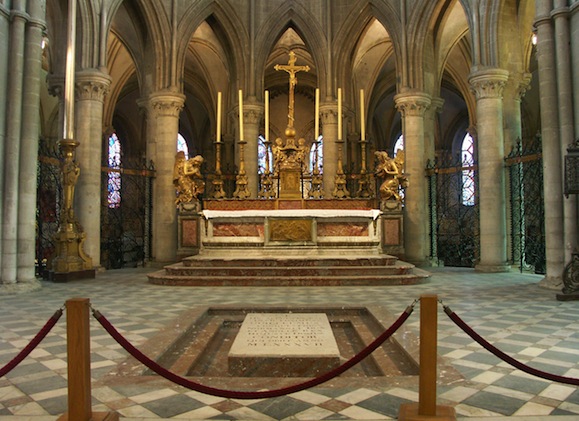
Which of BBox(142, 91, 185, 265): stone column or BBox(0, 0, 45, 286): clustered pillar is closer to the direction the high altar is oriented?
the clustered pillar

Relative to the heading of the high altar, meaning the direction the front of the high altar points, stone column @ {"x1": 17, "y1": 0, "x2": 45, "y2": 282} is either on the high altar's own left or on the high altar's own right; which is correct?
on the high altar's own right

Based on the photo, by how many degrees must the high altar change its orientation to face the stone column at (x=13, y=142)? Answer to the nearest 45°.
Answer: approximately 45° to its right

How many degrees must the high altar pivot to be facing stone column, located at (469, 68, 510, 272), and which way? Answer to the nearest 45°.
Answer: approximately 90° to its left

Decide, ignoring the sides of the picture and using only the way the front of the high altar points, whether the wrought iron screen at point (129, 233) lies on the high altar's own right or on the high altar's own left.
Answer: on the high altar's own right

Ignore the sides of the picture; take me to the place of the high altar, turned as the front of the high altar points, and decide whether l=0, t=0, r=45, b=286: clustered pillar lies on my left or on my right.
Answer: on my right

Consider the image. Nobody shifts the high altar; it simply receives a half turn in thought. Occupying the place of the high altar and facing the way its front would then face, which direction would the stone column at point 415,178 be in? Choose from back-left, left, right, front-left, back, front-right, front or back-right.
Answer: front-right

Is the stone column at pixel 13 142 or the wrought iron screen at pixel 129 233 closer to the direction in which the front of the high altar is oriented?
the stone column

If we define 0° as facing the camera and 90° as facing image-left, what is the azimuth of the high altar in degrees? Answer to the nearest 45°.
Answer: approximately 0°

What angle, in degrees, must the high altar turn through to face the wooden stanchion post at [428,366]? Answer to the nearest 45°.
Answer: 0° — it already faces it

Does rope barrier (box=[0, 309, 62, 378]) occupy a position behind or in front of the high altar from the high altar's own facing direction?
in front

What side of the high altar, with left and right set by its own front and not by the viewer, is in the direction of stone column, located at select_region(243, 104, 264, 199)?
back
